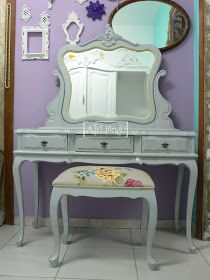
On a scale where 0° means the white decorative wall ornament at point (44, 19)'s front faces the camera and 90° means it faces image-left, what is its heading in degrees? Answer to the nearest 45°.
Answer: approximately 0°

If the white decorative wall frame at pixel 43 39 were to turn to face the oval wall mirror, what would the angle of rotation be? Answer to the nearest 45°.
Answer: approximately 90° to its left

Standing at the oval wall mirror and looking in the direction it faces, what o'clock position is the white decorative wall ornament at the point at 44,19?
The white decorative wall ornament is roughly at 3 o'clock from the oval wall mirror.

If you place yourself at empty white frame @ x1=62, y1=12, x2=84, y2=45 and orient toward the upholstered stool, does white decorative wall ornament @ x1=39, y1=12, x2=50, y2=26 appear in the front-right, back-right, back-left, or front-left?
back-right
